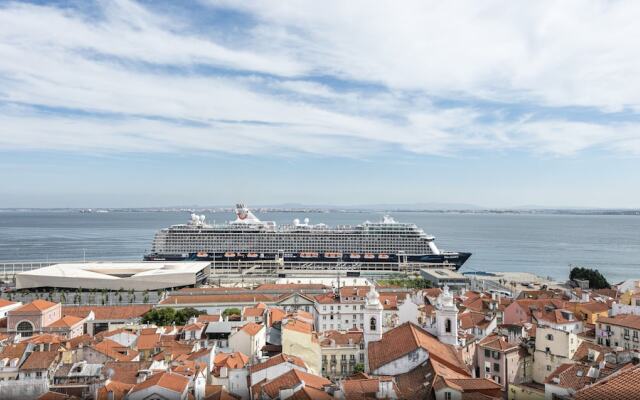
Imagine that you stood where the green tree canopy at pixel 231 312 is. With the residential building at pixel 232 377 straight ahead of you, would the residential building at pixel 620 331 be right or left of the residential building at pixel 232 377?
left

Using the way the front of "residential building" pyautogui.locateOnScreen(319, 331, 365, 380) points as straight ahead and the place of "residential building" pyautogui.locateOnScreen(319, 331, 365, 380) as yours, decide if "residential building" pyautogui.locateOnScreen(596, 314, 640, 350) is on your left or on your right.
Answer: on your left

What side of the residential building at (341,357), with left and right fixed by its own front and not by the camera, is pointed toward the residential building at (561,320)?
left

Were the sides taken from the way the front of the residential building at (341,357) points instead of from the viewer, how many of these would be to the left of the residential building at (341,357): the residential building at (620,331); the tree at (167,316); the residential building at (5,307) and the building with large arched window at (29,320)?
1

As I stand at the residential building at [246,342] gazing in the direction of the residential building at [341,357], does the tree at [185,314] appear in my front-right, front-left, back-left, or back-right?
back-left

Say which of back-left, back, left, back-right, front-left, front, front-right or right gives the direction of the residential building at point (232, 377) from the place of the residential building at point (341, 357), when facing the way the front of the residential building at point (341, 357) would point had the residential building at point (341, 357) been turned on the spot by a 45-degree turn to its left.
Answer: right

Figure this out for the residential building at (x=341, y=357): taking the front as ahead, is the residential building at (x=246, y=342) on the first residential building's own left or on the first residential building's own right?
on the first residential building's own right

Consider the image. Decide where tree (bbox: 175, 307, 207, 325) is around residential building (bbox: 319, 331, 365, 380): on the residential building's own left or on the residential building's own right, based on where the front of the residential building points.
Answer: on the residential building's own right

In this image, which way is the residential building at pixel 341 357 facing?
toward the camera

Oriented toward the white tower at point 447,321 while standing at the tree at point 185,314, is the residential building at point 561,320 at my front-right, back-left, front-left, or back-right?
front-left

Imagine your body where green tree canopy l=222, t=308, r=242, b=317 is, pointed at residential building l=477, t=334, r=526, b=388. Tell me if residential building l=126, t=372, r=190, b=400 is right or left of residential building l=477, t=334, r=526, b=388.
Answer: right
